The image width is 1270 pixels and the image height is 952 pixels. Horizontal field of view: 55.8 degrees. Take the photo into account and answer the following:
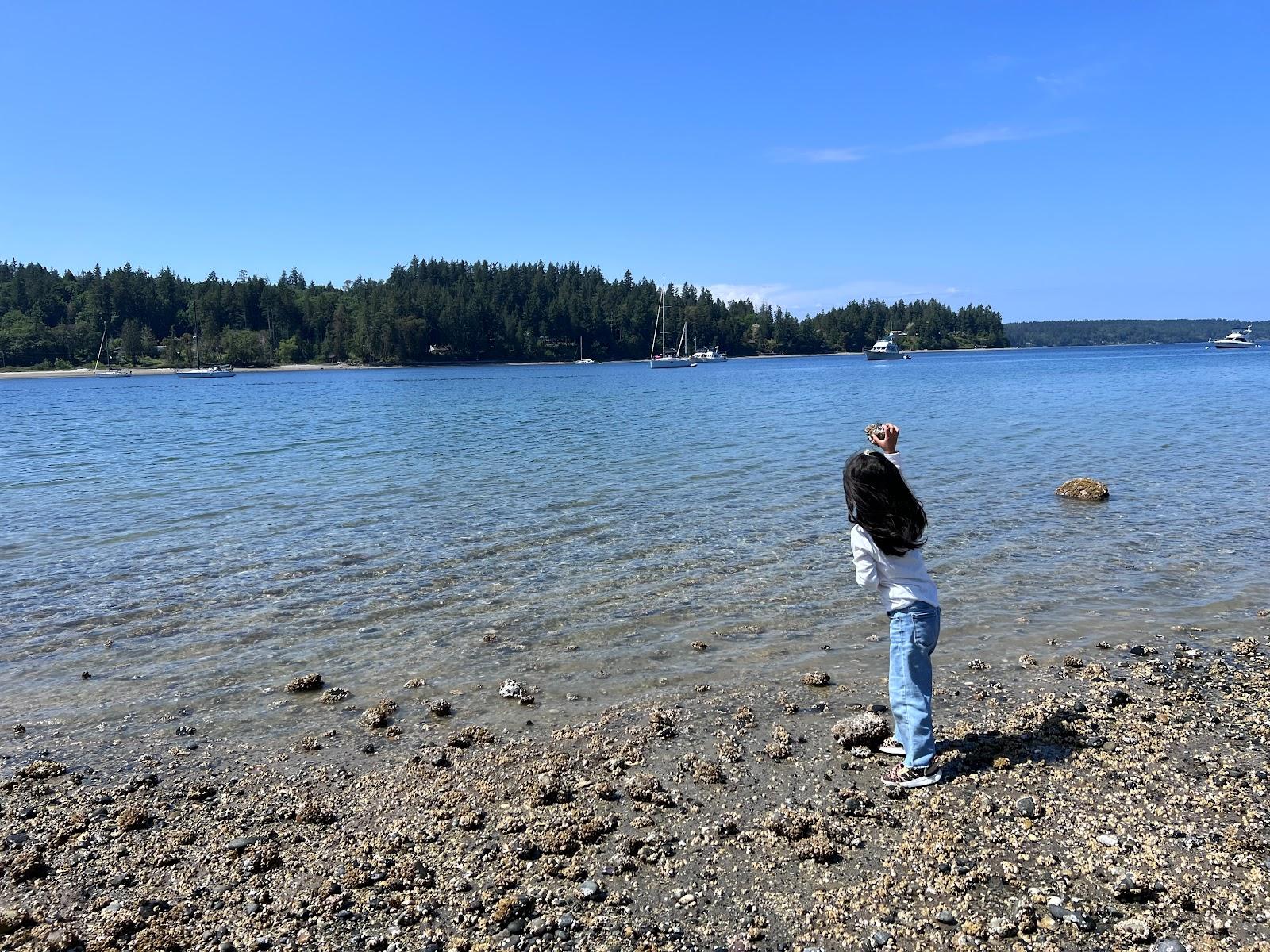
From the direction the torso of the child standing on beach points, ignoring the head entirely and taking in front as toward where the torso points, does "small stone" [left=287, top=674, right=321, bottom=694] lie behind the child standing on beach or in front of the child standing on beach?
in front

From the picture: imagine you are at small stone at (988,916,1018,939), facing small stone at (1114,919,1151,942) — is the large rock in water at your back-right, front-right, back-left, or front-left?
front-left

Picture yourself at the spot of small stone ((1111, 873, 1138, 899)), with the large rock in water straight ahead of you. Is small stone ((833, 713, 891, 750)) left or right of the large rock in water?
left

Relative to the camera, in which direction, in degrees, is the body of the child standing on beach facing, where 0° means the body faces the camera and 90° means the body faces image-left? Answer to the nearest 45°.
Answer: approximately 135°

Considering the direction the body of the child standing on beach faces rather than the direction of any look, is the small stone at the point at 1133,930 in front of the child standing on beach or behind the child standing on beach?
behind

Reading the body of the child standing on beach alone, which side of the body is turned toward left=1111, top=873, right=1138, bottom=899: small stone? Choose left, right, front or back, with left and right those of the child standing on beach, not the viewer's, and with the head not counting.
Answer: back

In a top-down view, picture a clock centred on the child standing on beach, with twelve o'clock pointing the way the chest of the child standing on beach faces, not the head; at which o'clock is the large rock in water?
The large rock in water is roughly at 2 o'clock from the child standing on beach.
